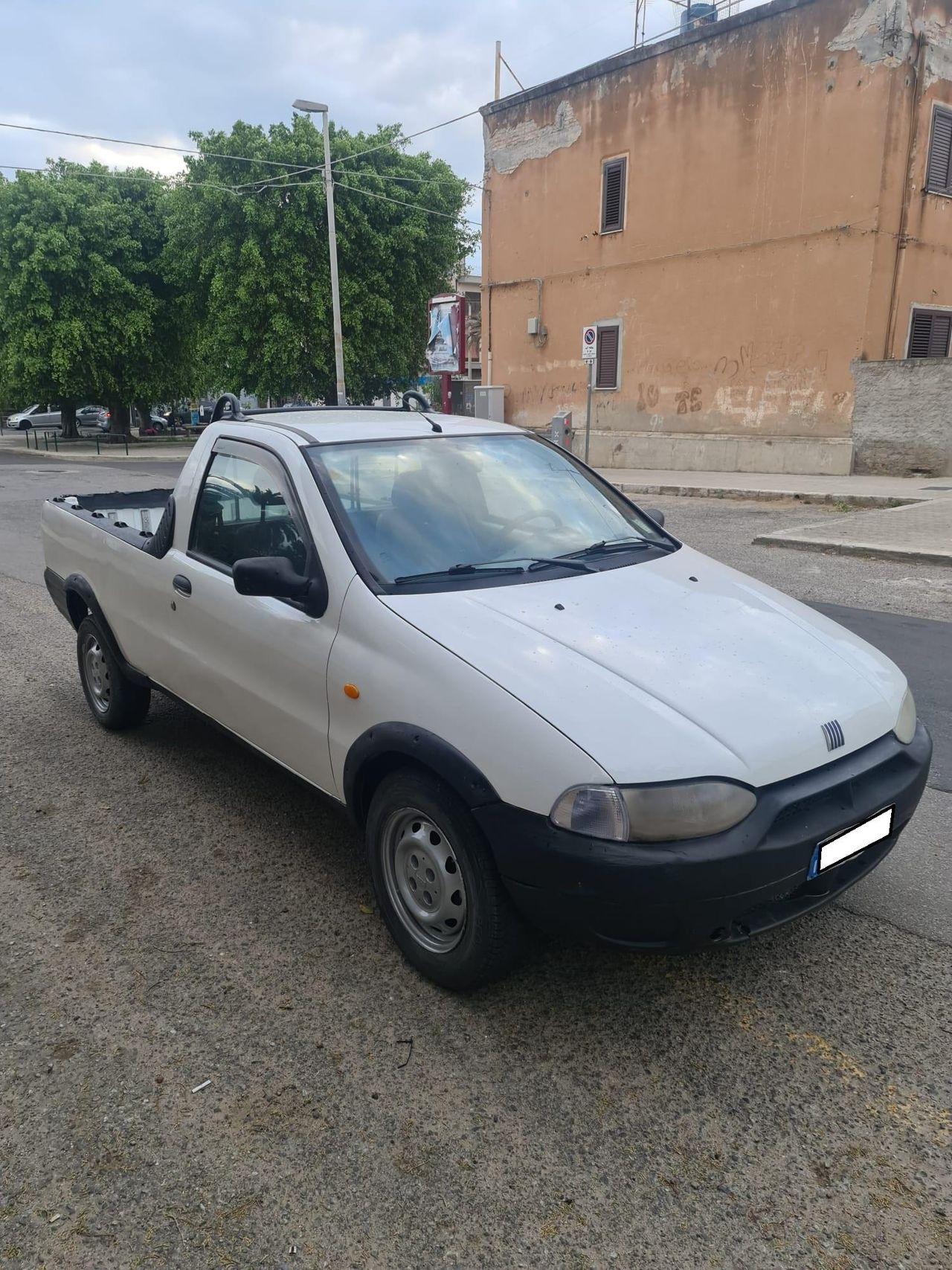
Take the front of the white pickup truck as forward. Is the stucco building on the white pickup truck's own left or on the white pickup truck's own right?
on the white pickup truck's own left

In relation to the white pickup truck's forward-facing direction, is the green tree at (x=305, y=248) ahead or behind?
behind

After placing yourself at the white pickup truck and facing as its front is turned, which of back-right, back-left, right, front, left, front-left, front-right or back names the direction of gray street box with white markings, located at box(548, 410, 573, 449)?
back-left

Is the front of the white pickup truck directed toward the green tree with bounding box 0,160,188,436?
no

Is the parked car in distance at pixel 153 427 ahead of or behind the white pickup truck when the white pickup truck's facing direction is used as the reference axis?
behind

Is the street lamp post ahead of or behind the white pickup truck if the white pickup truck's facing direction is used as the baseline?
behind

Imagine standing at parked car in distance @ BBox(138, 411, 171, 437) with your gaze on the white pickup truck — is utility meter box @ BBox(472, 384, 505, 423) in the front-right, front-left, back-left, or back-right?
front-left

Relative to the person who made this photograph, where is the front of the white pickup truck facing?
facing the viewer and to the right of the viewer

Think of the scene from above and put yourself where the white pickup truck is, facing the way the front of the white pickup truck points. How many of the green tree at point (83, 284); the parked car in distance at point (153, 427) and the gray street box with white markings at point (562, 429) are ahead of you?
0

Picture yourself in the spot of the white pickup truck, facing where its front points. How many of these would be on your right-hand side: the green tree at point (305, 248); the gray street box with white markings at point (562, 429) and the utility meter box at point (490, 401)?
0

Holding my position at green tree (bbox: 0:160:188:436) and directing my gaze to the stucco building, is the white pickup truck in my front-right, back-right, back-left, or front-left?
front-right

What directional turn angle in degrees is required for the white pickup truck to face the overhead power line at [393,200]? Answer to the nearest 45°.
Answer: approximately 135° to its left
